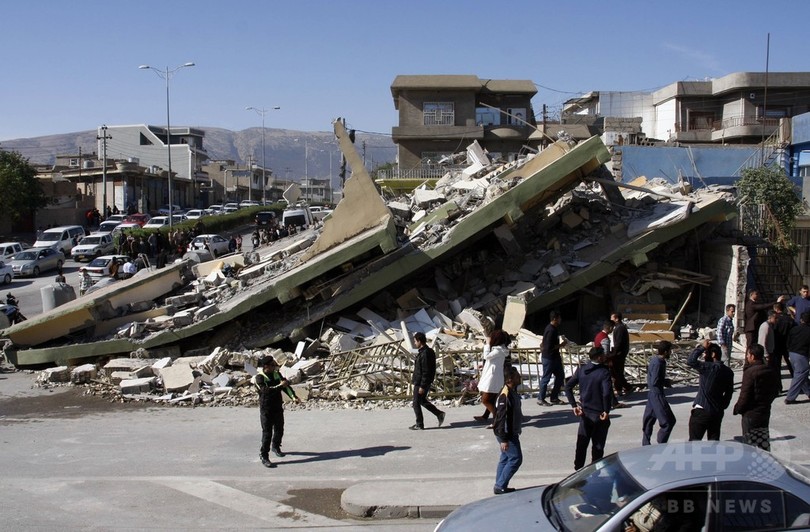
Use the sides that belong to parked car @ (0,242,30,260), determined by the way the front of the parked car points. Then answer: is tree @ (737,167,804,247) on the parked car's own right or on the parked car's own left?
on the parked car's own left

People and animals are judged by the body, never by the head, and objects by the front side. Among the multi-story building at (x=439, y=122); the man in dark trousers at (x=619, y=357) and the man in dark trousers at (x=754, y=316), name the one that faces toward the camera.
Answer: the multi-story building

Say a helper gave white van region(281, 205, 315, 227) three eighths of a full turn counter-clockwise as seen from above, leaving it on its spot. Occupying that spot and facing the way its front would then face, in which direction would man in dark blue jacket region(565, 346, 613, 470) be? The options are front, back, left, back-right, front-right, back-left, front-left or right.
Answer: back-right

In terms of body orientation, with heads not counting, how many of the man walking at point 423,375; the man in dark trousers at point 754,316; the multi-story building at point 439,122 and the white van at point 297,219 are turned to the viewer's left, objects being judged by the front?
1

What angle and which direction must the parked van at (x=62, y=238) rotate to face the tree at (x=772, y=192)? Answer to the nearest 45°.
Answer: approximately 90° to its left

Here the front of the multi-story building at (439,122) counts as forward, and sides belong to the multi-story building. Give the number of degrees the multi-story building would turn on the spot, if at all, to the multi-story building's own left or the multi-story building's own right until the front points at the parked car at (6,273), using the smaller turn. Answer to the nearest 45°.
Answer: approximately 45° to the multi-story building's own right
